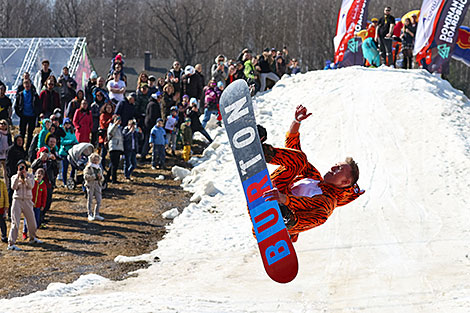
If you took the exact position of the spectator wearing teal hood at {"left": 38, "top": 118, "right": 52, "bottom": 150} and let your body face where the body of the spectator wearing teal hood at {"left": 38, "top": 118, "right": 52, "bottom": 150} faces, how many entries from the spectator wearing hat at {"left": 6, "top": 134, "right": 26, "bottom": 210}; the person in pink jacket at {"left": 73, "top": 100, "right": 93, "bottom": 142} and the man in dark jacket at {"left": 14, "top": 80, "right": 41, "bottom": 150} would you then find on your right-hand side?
1

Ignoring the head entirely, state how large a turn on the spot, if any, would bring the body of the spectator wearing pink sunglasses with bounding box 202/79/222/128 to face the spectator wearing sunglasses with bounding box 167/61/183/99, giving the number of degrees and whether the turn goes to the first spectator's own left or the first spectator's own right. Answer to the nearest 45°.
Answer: approximately 135° to the first spectator's own right

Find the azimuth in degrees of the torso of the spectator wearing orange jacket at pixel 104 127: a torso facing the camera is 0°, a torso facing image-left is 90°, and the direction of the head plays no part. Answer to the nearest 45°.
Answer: approximately 315°

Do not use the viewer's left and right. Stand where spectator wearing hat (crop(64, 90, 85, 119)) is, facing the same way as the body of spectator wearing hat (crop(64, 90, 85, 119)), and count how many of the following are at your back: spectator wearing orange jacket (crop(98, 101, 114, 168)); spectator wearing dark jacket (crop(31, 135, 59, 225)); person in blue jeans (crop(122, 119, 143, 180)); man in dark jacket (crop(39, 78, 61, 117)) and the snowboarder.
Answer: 1

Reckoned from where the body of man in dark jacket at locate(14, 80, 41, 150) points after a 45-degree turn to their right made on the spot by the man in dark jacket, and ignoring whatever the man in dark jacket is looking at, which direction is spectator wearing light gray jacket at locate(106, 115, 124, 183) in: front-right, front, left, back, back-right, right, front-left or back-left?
left

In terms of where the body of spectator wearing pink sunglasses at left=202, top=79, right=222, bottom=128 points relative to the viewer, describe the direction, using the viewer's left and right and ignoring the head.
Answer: facing the viewer and to the right of the viewer

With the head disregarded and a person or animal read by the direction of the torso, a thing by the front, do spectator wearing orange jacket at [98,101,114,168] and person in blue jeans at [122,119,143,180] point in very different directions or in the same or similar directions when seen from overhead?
same or similar directions
